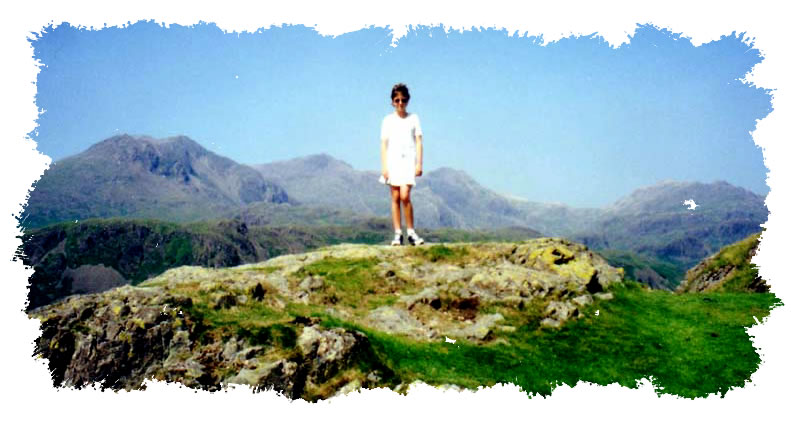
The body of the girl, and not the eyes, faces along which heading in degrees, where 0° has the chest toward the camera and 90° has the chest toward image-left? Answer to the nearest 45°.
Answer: approximately 0°
